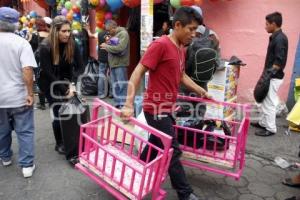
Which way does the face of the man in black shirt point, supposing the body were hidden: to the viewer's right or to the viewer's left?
to the viewer's left

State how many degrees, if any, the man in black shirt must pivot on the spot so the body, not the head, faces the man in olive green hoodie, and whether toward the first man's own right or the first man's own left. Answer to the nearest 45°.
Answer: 0° — they already face them

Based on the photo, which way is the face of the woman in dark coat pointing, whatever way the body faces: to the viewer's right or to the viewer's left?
to the viewer's right

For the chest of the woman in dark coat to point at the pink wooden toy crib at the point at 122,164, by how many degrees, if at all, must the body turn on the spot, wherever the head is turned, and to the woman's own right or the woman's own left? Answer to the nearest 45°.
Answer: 0° — they already face it

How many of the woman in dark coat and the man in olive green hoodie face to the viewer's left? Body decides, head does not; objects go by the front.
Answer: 1

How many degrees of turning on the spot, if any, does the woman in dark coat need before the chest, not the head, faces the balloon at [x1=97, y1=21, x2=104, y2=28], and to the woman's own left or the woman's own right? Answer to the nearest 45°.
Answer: approximately 135° to the woman's own left

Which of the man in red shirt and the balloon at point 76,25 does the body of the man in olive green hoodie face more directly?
the balloon

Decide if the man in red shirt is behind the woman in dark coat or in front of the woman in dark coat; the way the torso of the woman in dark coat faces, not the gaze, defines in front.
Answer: in front

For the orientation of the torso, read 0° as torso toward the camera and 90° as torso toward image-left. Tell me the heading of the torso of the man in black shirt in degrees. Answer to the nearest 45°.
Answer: approximately 90°

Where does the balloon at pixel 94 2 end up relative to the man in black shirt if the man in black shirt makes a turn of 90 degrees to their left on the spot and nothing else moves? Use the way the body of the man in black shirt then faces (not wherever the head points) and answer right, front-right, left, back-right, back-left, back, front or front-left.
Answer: right

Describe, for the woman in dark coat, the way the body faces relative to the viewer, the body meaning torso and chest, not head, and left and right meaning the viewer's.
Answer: facing the viewer and to the right of the viewer

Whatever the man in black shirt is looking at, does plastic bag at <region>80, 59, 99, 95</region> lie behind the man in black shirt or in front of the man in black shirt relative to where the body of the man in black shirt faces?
in front
